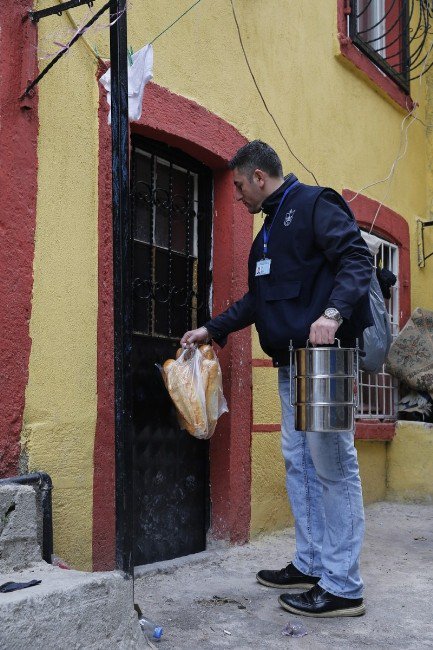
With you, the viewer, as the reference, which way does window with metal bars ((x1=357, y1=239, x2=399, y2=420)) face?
facing the viewer and to the right of the viewer

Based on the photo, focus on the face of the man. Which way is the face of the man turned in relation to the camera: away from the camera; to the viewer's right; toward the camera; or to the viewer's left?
to the viewer's left

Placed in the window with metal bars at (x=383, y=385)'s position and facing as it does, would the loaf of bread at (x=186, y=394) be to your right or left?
on your right

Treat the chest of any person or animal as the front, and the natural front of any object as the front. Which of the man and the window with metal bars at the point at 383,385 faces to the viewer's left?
the man

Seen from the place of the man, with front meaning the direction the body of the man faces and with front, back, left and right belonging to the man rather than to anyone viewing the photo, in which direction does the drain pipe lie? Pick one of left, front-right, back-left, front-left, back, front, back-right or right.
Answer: front

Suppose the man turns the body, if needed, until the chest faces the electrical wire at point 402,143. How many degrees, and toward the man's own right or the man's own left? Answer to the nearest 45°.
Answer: approximately 90° to the man's own right

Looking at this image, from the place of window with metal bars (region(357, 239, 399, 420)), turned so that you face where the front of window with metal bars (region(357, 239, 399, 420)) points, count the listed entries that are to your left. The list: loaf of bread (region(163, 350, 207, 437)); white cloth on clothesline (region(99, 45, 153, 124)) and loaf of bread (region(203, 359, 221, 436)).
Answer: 0

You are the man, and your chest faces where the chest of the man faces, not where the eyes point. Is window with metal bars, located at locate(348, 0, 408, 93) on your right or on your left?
on your right

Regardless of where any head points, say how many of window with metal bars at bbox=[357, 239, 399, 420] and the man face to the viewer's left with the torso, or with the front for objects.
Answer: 1

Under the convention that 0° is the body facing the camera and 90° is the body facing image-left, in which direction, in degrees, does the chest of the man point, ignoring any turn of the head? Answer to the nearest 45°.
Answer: approximately 90°
